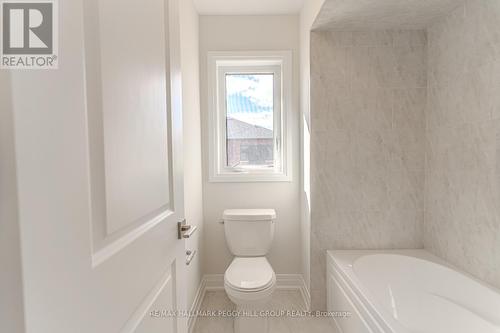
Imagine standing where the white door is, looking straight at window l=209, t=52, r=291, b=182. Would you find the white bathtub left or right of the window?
right

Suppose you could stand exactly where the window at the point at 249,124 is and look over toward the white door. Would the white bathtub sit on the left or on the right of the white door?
left

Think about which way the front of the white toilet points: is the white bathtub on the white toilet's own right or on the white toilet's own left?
on the white toilet's own left

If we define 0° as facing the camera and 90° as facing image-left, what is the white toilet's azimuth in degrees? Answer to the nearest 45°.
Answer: approximately 0°
